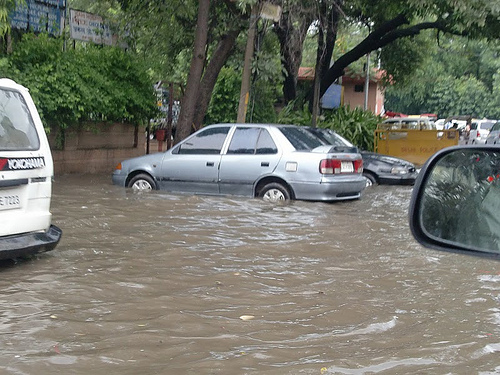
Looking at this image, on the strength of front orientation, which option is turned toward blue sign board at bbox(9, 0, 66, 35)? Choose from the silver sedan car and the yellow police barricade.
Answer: the silver sedan car

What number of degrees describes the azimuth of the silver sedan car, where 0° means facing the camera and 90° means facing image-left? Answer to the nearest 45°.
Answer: approximately 135°

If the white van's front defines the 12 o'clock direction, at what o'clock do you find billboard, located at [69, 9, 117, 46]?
The billboard is roughly at 12 o'clock from the white van.

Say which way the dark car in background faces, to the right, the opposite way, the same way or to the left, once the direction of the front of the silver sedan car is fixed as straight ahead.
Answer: the opposite way

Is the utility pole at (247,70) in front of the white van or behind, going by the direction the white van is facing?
in front

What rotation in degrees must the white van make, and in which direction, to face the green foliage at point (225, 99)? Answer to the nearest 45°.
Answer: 0° — it already faces it

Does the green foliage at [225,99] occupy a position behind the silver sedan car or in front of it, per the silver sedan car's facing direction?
in front

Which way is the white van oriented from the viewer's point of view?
away from the camera

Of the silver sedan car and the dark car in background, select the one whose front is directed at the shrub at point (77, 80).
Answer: the silver sedan car
